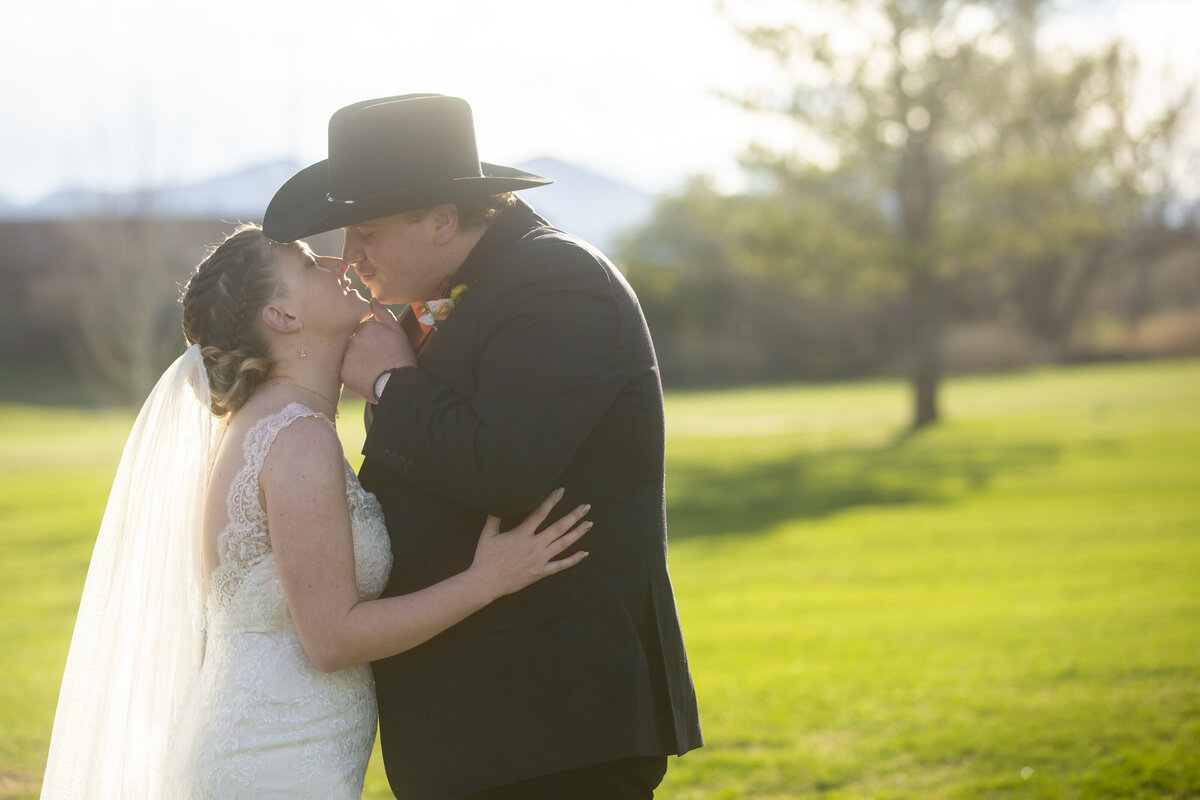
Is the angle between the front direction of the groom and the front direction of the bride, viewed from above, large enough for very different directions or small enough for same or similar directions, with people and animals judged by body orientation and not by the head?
very different directions

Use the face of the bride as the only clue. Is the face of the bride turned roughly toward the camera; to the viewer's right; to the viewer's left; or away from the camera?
to the viewer's right

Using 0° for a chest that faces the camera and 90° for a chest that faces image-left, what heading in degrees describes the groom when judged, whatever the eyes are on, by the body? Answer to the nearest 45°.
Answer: approximately 90°

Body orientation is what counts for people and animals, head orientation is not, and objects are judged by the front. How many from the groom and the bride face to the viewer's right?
1

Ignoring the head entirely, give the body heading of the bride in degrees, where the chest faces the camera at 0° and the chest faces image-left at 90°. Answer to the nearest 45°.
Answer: approximately 270°

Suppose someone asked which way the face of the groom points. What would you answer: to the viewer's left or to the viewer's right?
to the viewer's left

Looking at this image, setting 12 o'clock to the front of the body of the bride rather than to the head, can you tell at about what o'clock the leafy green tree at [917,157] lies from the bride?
The leafy green tree is roughly at 10 o'clock from the bride.
